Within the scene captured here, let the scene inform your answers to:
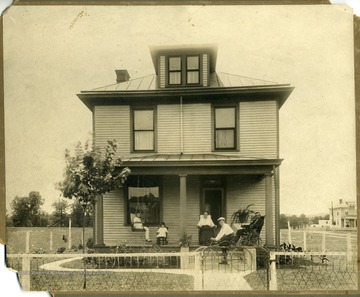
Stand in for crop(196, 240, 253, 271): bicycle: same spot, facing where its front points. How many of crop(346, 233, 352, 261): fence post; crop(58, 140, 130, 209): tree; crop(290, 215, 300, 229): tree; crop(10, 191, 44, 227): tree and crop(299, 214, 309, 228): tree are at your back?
3

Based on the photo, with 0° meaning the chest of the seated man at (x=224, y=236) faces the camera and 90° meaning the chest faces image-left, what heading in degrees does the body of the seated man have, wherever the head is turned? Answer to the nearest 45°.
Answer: approximately 90°

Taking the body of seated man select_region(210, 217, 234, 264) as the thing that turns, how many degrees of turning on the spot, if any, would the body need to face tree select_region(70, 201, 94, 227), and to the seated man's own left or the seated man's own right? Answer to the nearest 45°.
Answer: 0° — they already face it

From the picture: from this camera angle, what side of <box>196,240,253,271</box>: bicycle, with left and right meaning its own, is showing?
left
